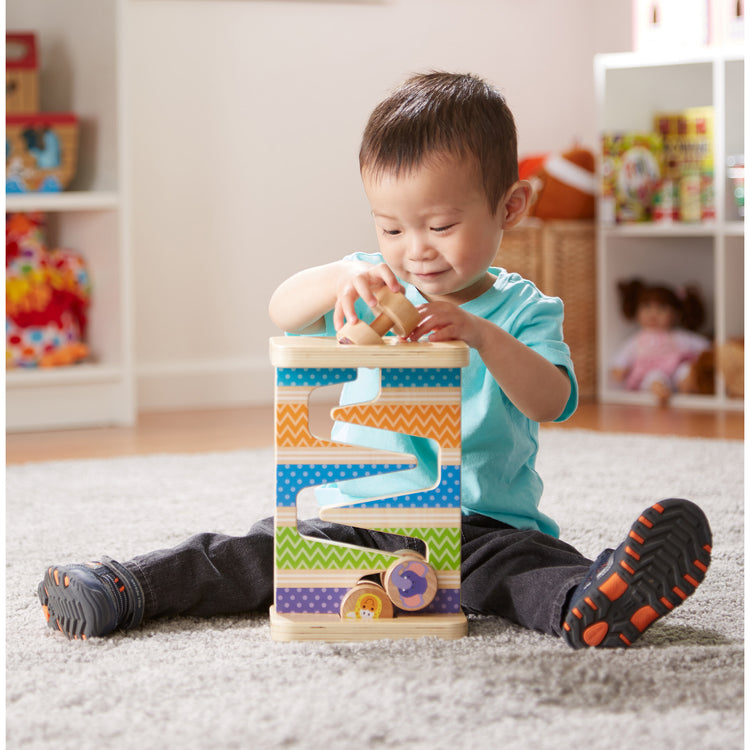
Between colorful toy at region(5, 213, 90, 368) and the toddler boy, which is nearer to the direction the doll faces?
the toddler boy

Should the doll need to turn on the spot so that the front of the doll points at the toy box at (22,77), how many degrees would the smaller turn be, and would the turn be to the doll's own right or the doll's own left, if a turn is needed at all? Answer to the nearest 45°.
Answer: approximately 45° to the doll's own right

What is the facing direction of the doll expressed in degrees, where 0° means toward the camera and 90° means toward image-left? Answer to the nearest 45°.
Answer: approximately 0°

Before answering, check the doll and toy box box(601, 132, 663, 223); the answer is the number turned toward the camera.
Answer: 2

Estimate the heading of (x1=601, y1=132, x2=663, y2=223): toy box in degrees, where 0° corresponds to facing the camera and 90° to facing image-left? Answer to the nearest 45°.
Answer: approximately 0°
